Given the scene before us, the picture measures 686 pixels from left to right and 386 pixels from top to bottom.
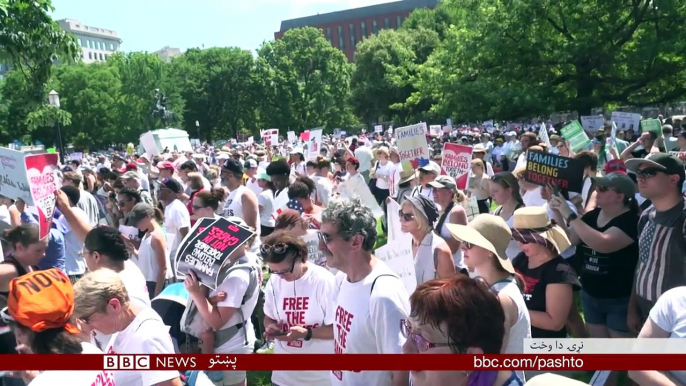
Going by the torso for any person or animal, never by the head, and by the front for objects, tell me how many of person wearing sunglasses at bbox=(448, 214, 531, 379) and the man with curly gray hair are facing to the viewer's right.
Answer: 0

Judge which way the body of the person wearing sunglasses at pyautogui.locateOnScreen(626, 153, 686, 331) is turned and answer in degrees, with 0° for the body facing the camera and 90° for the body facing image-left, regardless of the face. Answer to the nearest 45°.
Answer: approximately 45°

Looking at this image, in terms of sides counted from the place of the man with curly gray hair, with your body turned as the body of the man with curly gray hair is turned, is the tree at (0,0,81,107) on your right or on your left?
on your right

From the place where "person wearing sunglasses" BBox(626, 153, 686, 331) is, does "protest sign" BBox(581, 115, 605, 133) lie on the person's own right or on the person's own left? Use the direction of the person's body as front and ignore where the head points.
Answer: on the person's own right

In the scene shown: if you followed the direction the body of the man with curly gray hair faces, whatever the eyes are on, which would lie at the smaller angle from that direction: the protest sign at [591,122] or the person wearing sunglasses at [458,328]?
the person wearing sunglasses

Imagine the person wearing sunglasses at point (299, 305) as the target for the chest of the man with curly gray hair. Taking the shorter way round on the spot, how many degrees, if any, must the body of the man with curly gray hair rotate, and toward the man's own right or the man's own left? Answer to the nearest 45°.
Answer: approximately 90° to the man's own right

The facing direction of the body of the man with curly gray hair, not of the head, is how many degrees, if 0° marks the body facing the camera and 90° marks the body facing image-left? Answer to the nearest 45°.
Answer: approximately 45°

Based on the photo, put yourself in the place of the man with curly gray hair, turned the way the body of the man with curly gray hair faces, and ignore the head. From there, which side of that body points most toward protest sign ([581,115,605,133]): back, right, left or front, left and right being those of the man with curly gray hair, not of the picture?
back

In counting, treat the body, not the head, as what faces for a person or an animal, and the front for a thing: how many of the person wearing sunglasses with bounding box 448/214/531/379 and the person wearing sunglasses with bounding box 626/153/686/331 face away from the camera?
0

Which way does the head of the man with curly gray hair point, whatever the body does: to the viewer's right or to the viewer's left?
to the viewer's left
